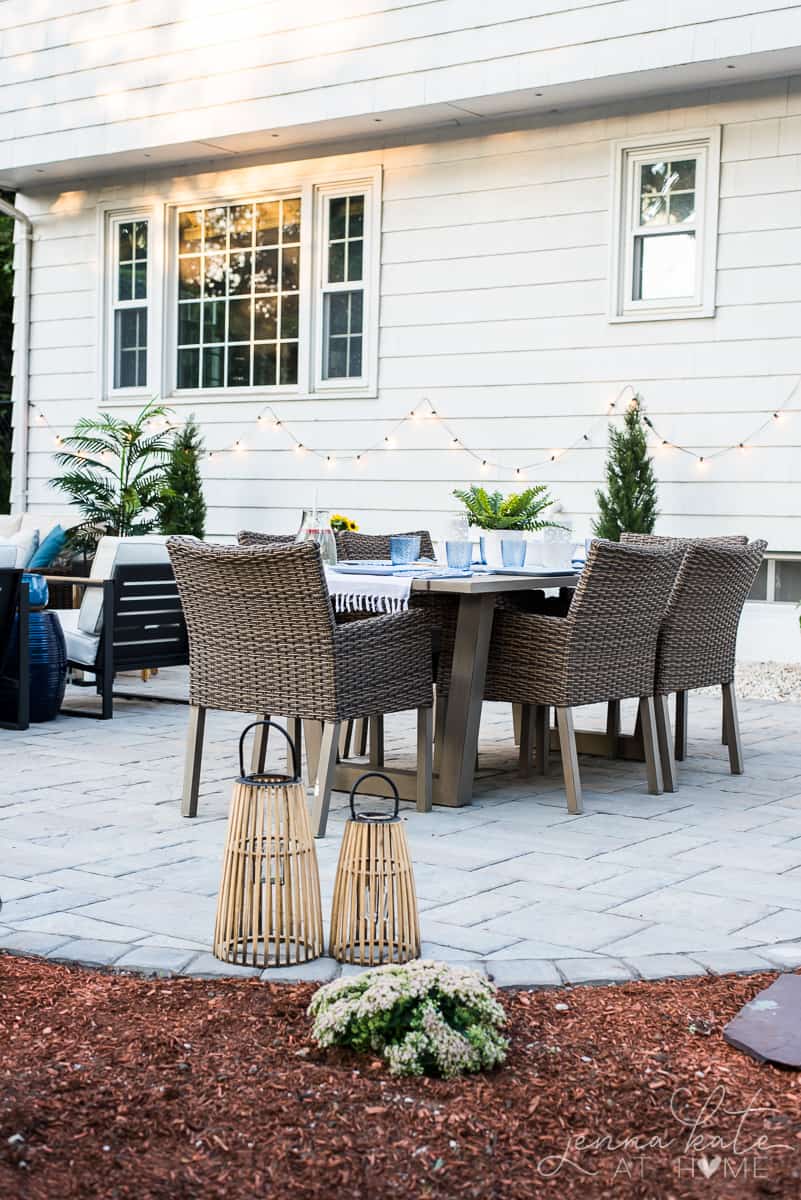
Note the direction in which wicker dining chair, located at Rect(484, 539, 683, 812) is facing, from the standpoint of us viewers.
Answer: facing away from the viewer and to the left of the viewer

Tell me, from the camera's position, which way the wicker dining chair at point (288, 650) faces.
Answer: facing away from the viewer and to the right of the viewer

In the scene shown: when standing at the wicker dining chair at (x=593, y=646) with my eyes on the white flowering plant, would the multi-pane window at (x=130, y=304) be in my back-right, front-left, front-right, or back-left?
back-right

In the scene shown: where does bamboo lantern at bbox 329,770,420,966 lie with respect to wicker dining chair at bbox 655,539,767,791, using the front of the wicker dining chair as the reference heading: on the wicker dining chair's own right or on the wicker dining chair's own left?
on the wicker dining chair's own left

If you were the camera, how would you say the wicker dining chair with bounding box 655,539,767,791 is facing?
facing away from the viewer and to the left of the viewer

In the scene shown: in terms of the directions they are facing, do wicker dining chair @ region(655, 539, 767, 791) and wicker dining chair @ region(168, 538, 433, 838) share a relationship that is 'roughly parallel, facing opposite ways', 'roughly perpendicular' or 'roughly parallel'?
roughly perpendicular

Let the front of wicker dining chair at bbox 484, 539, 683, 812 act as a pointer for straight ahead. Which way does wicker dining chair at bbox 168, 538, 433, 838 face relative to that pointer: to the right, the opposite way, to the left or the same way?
to the right

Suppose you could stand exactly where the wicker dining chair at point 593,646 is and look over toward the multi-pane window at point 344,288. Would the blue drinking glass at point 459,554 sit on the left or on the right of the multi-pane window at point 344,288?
left

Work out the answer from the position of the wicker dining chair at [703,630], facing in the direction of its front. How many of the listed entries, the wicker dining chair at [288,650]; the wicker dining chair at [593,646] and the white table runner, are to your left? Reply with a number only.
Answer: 3

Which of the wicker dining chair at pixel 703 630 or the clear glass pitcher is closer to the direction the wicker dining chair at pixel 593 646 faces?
the clear glass pitcher

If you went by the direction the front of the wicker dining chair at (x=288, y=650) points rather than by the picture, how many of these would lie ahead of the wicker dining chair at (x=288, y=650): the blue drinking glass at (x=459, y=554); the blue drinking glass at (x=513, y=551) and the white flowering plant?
2
